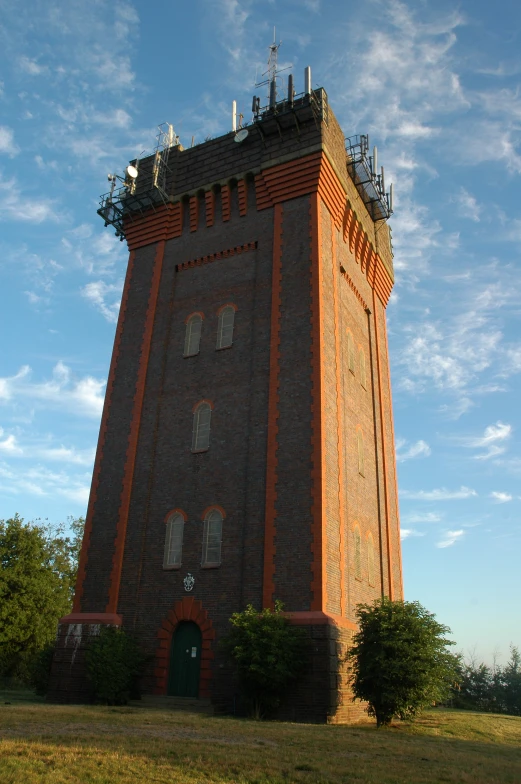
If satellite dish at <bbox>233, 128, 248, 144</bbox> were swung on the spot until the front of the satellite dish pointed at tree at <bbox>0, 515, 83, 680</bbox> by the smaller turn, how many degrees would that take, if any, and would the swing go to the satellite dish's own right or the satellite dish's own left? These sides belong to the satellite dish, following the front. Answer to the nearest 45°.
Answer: approximately 90° to the satellite dish's own right

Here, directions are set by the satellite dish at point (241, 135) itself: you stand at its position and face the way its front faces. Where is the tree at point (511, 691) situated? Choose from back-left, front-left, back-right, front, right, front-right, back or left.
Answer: back

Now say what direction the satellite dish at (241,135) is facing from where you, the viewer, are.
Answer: facing the viewer and to the left of the viewer
